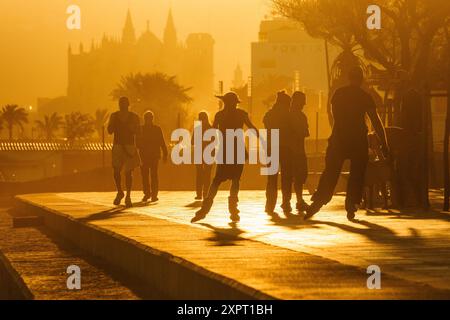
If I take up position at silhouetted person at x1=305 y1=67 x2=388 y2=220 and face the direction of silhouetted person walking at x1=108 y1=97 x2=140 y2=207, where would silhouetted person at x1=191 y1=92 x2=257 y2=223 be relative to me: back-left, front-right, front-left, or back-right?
front-left

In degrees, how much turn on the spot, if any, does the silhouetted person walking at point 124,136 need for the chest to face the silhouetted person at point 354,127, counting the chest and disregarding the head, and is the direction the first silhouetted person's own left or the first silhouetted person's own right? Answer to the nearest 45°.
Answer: approximately 45° to the first silhouetted person's own left

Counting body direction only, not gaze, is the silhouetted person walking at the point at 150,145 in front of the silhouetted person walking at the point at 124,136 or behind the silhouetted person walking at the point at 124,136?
behind

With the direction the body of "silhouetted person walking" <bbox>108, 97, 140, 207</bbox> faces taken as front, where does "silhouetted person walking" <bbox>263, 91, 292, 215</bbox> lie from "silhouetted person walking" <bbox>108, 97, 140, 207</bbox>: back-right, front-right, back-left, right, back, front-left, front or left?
front-left

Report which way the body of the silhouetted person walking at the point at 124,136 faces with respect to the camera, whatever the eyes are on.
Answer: toward the camera

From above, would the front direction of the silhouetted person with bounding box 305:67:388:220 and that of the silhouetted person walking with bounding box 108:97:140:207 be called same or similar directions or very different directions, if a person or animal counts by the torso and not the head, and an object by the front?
same or similar directions

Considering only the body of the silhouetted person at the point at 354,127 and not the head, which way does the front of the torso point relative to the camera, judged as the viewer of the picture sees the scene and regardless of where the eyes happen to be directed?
toward the camera
